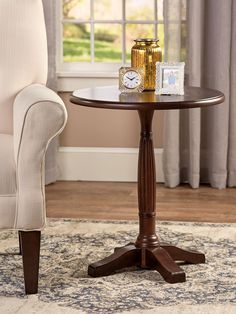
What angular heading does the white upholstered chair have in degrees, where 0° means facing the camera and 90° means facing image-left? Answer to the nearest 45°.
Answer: approximately 0°

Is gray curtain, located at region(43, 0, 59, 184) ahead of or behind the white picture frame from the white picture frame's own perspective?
behind

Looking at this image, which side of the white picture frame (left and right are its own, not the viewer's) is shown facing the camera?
front

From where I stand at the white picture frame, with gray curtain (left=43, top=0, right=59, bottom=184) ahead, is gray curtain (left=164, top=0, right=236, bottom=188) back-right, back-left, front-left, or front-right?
front-right

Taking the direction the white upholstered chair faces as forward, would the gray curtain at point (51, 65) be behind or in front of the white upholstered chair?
behind

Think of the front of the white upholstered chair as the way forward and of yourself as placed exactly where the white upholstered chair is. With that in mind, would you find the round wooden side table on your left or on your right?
on your left

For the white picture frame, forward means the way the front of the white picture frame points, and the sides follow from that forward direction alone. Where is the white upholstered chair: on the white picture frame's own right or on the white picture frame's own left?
on the white picture frame's own right

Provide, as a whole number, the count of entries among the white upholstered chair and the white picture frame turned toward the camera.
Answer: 2

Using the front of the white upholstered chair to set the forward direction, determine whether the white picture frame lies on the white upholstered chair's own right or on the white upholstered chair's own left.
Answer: on the white upholstered chair's own left
